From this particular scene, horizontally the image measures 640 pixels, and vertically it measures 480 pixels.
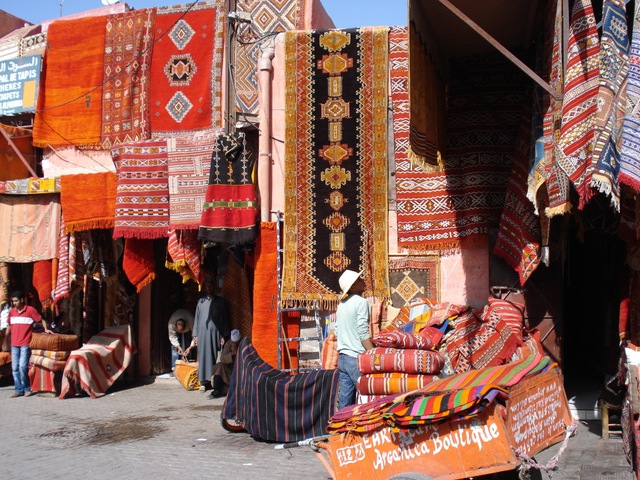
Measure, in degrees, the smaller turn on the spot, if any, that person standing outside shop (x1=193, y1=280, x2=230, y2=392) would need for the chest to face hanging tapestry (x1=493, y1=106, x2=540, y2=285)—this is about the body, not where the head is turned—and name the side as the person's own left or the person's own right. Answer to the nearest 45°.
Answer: approximately 45° to the person's own left

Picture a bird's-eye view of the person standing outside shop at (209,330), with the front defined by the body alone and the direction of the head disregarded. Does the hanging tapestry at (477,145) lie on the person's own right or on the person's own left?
on the person's own left

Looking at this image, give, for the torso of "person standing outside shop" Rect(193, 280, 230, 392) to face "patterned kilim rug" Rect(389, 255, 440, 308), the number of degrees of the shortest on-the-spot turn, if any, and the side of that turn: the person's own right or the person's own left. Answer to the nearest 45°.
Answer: approximately 45° to the person's own left

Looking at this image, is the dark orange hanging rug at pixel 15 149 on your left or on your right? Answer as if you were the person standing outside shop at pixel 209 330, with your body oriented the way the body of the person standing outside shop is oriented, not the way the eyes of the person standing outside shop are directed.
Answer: on your right

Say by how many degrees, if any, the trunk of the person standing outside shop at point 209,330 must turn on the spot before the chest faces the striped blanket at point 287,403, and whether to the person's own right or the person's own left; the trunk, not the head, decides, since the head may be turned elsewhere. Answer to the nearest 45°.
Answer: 0° — they already face it

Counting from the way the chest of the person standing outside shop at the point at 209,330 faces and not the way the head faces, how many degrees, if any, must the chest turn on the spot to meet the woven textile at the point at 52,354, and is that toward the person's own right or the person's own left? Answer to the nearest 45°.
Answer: approximately 90° to the person's own right

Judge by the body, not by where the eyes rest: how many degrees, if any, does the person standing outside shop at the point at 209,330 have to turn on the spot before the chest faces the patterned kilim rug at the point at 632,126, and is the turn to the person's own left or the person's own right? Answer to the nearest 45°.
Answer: approximately 45° to the person's own left

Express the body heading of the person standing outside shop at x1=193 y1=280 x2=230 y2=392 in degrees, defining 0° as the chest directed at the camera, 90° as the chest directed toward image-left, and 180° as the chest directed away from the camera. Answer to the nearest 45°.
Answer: approximately 0°

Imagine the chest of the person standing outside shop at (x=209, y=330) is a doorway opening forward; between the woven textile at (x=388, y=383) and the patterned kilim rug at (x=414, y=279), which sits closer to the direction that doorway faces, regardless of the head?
the woven textile

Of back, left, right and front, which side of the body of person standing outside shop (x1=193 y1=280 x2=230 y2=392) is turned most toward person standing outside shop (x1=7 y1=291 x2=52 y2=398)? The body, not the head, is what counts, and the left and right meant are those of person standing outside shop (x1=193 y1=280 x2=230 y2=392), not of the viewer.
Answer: right
